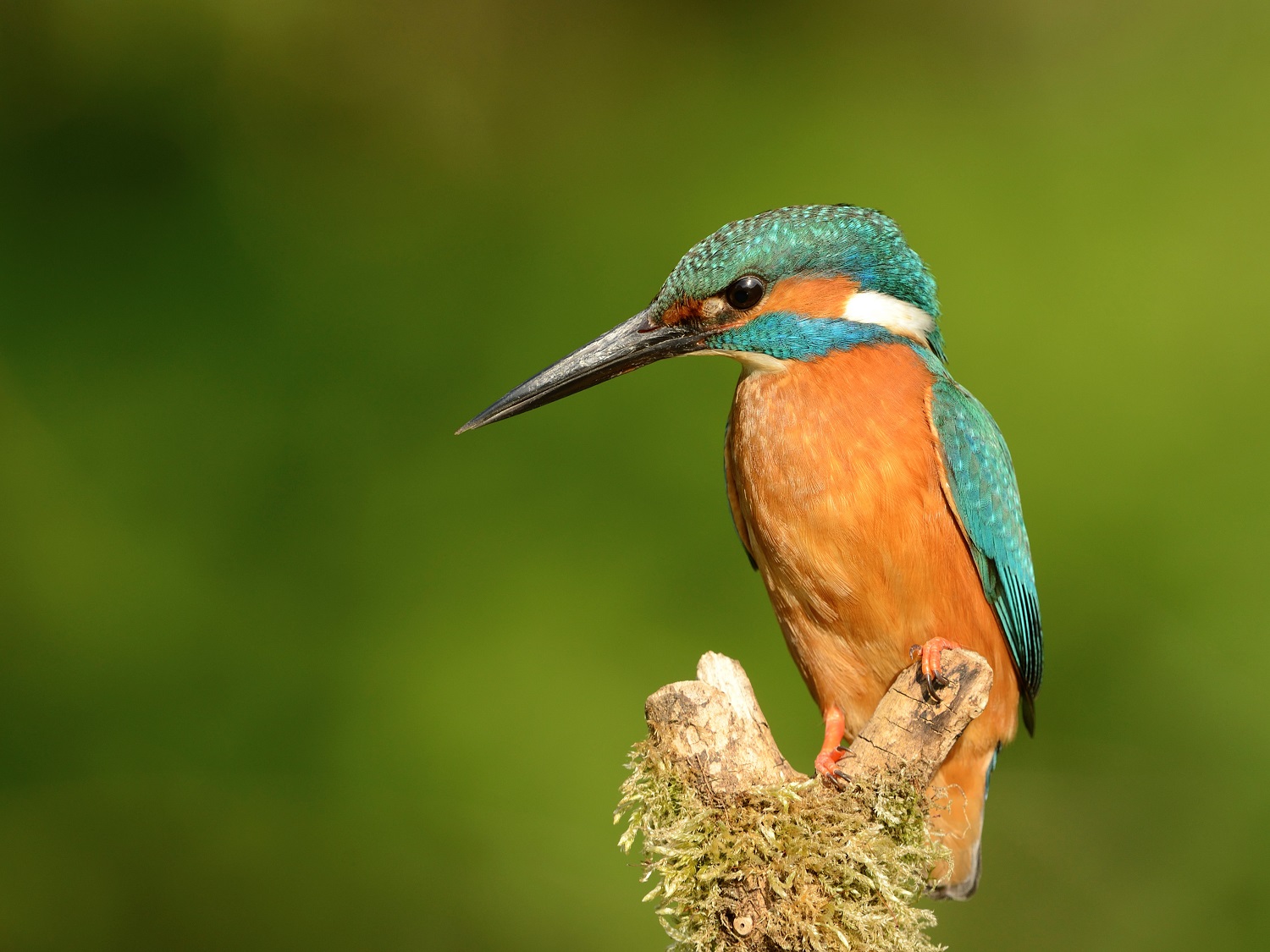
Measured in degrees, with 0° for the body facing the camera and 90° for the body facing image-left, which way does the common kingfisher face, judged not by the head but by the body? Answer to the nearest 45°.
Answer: approximately 45°
